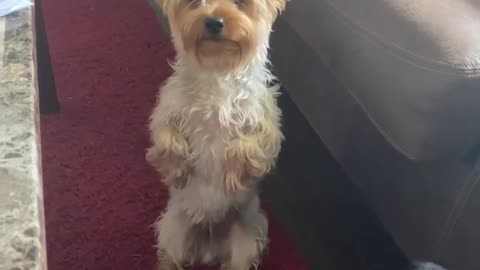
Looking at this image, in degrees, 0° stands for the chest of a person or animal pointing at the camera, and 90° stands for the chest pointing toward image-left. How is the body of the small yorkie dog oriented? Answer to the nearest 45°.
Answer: approximately 0°
